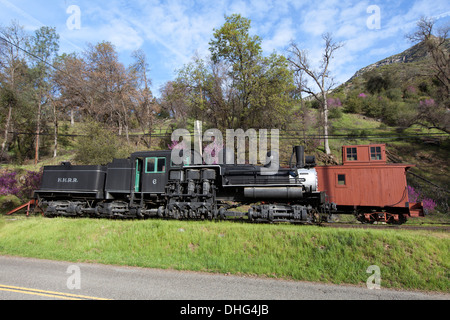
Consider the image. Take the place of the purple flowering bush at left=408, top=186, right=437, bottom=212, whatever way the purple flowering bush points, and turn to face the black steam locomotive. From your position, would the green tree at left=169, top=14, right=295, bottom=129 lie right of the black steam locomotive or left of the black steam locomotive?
right

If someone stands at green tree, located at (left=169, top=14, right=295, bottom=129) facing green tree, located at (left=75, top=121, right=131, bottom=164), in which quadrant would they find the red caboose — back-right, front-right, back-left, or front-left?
back-left

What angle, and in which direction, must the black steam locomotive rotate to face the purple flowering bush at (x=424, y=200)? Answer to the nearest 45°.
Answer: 0° — it already faces it

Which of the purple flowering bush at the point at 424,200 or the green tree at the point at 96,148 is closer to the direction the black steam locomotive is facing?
the purple flowering bush

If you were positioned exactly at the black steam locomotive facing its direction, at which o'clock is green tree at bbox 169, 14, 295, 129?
The green tree is roughly at 10 o'clock from the black steam locomotive.

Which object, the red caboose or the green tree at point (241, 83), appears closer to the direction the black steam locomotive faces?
the red caboose

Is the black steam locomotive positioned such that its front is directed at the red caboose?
yes

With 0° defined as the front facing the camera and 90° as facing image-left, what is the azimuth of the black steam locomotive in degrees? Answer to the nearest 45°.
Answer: approximately 270°

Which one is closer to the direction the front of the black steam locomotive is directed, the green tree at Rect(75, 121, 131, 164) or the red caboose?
the red caboose
